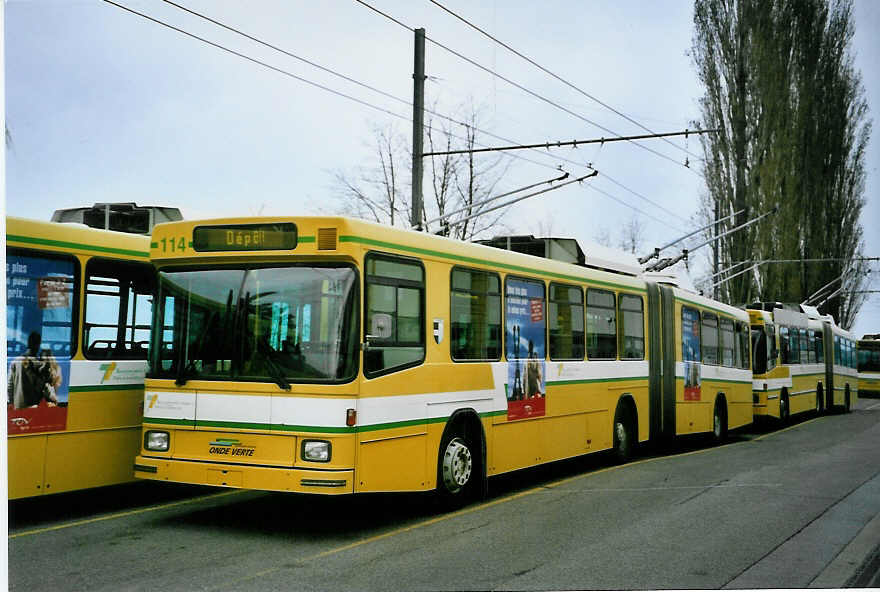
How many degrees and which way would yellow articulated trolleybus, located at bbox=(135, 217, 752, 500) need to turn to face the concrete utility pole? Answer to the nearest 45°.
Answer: approximately 135° to its right

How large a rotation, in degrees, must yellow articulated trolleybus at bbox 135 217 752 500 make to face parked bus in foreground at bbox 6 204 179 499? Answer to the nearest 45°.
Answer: approximately 45° to its right

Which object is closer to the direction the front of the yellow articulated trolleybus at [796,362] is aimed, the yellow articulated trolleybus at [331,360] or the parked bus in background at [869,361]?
the yellow articulated trolleybus

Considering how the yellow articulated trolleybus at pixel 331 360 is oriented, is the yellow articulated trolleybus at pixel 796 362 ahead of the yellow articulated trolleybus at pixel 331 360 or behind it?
behind

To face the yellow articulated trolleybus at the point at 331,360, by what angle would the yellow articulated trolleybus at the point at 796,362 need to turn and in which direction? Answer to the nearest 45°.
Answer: approximately 45° to its left

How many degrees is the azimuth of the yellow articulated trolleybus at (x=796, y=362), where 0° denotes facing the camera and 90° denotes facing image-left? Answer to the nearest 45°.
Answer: approximately 45°

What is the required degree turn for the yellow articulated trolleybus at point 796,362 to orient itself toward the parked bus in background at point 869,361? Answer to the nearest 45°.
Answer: approximately 135° to its right

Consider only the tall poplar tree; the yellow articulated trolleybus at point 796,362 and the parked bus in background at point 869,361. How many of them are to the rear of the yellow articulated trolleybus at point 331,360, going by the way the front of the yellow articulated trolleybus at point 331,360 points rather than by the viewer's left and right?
3

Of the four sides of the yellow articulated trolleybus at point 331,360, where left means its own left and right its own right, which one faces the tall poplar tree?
back
